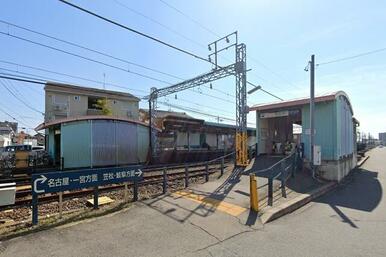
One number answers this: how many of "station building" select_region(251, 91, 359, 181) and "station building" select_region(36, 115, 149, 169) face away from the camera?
0

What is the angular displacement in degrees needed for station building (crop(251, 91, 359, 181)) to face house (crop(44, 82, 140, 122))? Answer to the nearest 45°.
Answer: approximately 90° to its right

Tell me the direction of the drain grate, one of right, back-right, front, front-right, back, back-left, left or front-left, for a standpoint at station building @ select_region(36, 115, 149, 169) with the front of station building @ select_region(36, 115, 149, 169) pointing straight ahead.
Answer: left

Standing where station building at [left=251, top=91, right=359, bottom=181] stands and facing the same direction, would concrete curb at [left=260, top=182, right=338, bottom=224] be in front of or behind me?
in front

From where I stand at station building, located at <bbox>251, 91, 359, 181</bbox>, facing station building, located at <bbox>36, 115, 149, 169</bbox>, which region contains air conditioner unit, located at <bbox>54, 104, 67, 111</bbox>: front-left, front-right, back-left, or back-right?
front-right

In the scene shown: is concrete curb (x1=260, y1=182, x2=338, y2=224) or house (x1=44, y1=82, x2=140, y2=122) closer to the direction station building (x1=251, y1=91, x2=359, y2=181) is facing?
the concrete curb

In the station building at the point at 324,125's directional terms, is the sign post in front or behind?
in front

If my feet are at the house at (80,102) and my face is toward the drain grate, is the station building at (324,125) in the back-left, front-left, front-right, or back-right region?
front-left

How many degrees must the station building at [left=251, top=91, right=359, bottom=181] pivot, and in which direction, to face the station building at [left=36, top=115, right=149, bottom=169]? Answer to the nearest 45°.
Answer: approximately 45° to its right
